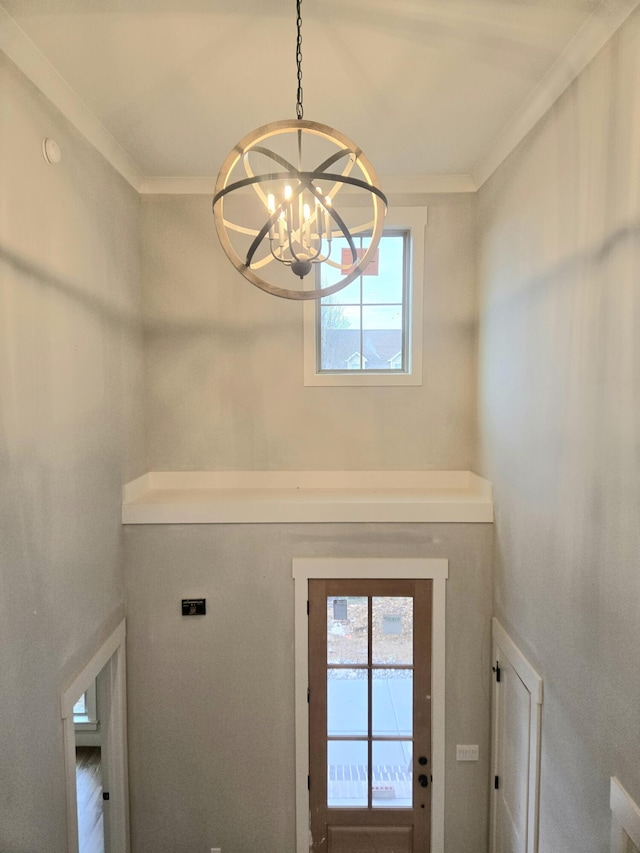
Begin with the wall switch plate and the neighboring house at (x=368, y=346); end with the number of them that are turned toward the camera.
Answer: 2

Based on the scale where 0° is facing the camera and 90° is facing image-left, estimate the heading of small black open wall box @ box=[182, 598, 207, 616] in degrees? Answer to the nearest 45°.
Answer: approximately 0°

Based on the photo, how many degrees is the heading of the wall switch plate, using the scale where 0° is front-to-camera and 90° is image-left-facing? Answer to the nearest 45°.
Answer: approximately 0°
